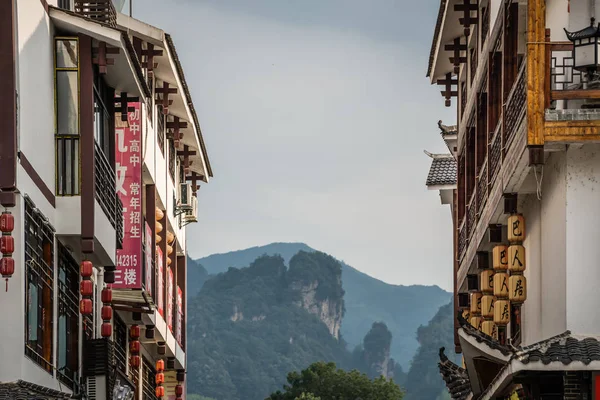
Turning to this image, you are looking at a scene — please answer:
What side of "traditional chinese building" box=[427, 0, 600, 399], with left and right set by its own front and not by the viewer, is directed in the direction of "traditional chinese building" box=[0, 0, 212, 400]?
front

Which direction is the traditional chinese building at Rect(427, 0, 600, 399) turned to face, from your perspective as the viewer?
facing to the left of the viewer

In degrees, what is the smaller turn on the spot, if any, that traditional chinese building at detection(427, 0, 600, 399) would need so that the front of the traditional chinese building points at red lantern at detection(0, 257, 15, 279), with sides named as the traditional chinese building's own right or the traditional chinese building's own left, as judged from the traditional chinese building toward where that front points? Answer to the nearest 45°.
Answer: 0° — it already faces it

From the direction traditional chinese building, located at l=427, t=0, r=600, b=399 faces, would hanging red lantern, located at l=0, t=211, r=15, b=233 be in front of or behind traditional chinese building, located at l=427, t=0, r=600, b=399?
in front

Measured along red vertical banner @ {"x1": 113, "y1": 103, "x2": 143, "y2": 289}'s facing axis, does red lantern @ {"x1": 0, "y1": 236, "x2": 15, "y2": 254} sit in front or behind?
in front
